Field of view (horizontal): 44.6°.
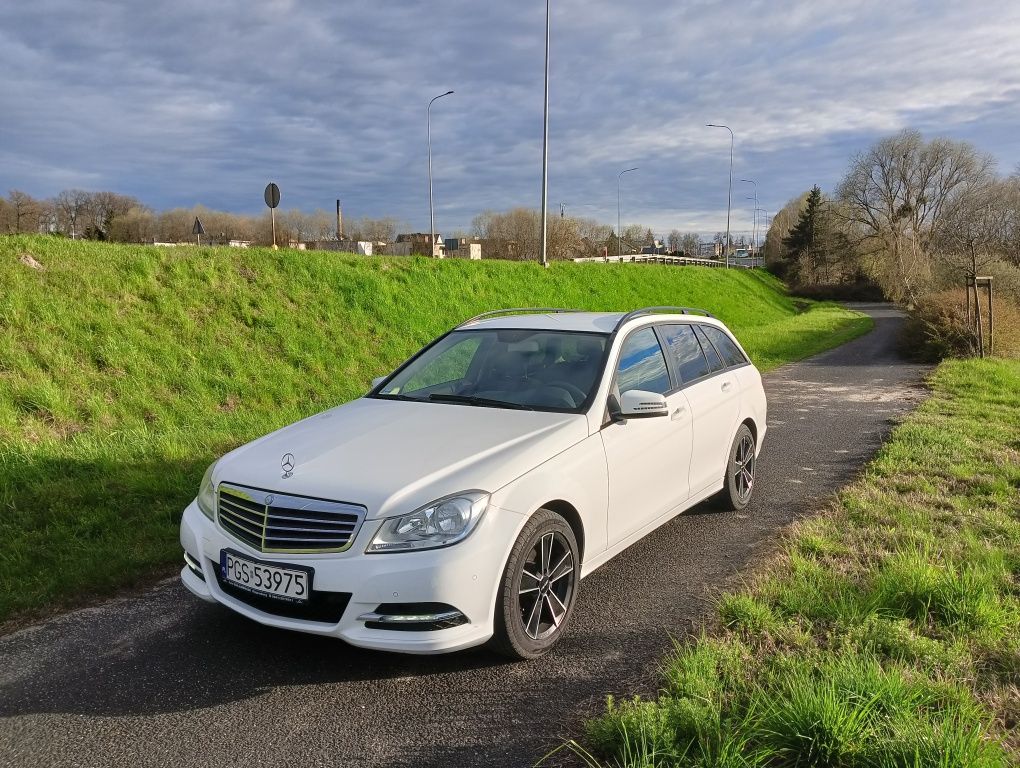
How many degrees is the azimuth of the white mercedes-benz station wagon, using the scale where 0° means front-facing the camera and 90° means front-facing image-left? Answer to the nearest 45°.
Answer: approximately 45°

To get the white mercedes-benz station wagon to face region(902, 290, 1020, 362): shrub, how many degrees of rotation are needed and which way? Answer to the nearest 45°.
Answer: approximately 180°

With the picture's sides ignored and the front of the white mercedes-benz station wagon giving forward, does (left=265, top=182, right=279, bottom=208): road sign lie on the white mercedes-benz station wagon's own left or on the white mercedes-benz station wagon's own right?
on the white mercedes-benz station wagon's own right

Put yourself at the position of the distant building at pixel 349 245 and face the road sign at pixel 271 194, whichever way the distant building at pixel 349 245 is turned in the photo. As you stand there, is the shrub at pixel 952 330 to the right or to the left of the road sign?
left

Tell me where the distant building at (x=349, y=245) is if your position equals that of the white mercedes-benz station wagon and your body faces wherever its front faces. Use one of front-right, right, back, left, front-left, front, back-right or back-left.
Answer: back-right
